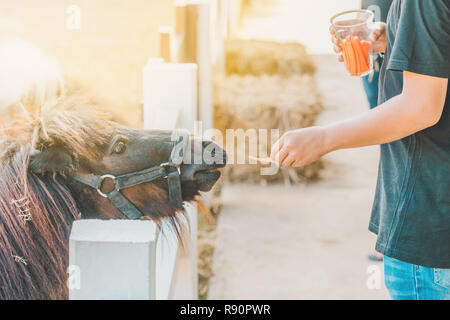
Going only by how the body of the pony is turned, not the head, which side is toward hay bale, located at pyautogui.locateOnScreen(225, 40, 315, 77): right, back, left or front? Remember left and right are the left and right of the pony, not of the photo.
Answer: left

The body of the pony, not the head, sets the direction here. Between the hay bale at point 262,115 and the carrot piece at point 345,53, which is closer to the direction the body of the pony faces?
the carrot piece

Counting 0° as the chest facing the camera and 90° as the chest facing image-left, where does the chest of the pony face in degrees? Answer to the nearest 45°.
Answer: approximately 270°

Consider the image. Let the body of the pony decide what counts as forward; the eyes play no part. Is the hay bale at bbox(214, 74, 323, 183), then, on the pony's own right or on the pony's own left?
on the pony's own left
